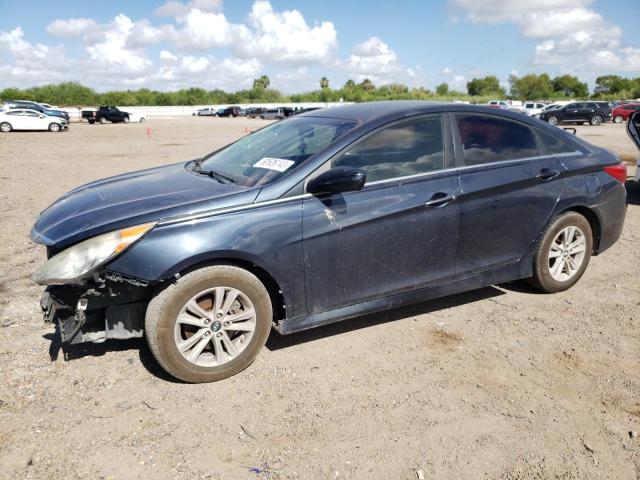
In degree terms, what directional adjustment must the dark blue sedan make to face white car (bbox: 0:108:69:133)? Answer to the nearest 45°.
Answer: approximately 90° to its right

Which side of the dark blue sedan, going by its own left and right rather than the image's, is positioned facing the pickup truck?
right

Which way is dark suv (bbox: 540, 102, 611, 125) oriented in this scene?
to the viewer's left

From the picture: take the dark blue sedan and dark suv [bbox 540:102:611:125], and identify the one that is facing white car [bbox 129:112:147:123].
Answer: the dark suv

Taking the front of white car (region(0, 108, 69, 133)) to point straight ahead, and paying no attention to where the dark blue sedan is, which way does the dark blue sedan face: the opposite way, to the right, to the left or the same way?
the opposite way

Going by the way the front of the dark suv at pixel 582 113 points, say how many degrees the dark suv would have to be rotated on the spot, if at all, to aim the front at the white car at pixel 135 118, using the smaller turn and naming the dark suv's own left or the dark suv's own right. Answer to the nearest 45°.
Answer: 0° — it already faces it
